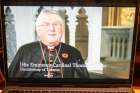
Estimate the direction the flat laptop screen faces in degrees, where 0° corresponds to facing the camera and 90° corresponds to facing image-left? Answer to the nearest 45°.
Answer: approximately 0°
